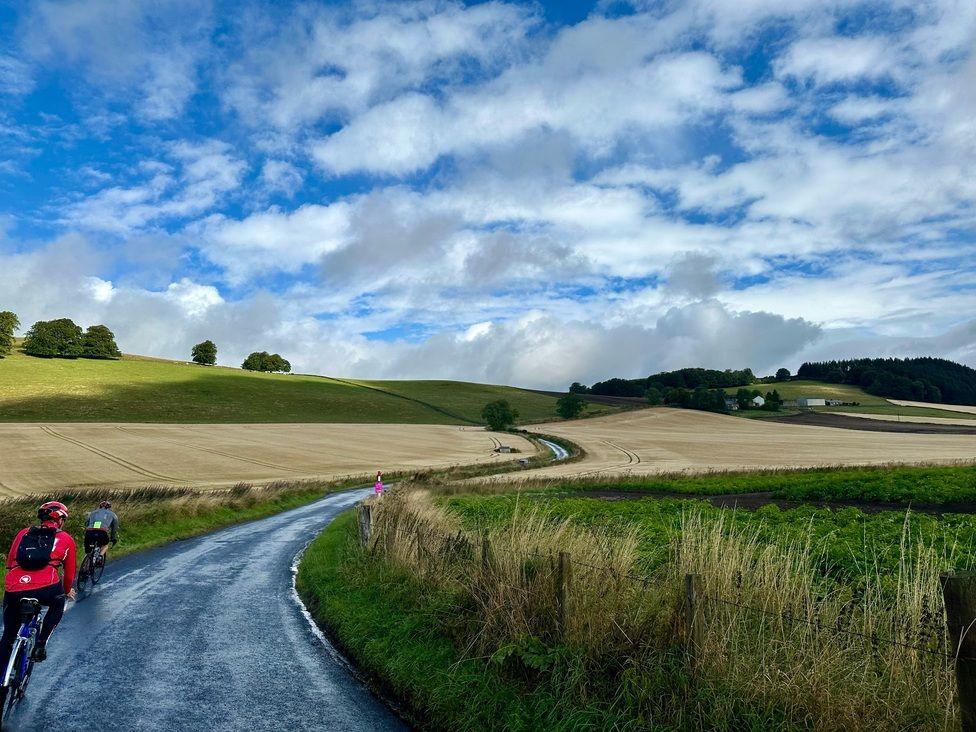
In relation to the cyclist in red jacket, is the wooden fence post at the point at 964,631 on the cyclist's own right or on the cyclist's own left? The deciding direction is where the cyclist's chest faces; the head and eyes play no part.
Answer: on the cyclist's own right

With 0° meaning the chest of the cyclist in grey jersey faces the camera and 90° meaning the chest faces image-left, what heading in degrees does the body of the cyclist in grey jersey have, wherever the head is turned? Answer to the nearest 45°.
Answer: approximately 225°

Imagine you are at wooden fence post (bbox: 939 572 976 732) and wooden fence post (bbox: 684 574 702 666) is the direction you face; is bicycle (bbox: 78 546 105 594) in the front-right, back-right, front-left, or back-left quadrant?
front-left

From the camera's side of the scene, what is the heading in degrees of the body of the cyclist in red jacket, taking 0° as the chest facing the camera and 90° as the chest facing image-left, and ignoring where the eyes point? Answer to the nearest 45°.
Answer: approximately 225°

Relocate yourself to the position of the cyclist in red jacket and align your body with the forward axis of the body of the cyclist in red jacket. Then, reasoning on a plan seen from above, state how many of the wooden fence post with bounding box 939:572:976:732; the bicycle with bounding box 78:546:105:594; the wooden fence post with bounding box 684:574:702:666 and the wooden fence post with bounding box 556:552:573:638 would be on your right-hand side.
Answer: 3

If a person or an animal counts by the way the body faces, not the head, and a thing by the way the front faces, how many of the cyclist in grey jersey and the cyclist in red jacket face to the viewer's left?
0

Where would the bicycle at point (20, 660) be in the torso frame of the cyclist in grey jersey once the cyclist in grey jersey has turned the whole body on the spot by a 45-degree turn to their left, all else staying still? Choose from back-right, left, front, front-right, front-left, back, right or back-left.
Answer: back

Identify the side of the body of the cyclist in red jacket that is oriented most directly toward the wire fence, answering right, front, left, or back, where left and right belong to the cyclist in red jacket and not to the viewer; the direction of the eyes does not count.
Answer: right

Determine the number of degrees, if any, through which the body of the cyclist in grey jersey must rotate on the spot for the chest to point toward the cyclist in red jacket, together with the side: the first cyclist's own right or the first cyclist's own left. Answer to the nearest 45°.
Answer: approximately 135° to the first cyclist's own right

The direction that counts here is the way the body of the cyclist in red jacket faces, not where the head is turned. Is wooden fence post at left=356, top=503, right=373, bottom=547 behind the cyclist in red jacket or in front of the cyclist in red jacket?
in front
